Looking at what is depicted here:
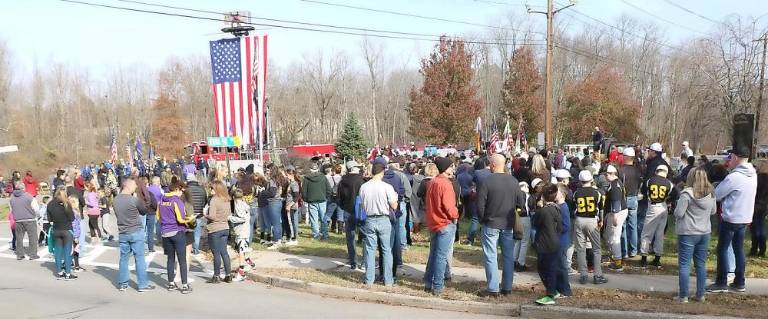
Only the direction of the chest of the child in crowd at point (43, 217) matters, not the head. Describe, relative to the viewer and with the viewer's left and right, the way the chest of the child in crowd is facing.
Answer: facing away from the viewer and to the right of the viewer

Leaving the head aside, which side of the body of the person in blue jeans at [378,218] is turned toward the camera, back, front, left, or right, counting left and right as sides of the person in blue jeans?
back

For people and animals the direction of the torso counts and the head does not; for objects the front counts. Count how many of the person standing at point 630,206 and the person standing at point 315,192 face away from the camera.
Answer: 2

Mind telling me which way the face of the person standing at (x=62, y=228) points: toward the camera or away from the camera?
away from the camera

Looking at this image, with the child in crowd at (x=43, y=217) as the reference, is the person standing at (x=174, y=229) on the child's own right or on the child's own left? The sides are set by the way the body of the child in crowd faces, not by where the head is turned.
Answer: on the child's own right

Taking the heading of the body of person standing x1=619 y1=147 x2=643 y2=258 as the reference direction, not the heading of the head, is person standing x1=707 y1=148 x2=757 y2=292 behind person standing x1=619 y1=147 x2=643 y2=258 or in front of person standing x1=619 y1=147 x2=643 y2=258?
behind

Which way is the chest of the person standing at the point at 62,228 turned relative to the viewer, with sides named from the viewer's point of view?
facing away from the viewer and to the right of the viewer

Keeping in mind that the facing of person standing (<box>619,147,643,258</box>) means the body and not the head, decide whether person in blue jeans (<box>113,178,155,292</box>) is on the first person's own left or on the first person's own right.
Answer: on the first person's own left

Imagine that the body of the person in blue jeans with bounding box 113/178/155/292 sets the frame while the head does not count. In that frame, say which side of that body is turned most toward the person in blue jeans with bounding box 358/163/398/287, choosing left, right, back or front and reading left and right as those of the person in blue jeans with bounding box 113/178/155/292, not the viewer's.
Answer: right

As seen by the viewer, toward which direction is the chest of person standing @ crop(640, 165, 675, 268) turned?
away from the camera

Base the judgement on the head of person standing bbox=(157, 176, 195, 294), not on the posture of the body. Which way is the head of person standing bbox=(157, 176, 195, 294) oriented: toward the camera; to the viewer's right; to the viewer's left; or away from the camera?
away from the camera

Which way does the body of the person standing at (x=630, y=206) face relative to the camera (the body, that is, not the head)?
away from the camera

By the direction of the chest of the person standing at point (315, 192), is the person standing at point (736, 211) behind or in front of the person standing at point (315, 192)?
behind

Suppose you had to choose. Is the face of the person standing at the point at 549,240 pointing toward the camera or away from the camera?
away from the camera

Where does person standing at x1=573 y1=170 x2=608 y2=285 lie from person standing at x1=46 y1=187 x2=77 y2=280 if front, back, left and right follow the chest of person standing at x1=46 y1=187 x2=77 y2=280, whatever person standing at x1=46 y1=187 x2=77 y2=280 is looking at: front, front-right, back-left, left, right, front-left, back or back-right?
right
